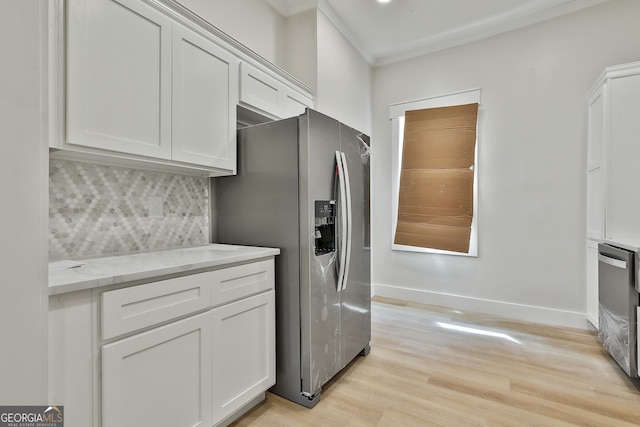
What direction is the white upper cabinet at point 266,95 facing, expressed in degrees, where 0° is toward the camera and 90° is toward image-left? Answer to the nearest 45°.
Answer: approximately 315°

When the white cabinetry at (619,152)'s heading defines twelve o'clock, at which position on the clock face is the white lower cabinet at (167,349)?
The white lower cabinet is roughly at 10 o'clock from the white cabinetry.

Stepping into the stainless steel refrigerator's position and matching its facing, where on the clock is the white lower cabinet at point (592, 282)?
The white lower cabinet is roughly at 10 o'clock from the stainless steel refrigerator.

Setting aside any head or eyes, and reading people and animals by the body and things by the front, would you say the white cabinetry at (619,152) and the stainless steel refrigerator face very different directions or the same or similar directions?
very different directions

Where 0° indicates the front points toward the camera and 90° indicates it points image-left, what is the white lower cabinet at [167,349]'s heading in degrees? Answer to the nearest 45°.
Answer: approximately 315°

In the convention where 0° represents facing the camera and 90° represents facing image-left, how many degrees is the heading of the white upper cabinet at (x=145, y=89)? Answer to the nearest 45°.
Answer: approximately 315°

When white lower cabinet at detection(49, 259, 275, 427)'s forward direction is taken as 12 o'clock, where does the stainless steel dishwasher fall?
The stainless steel dishwasher is roughly at 11 o'clock from the white lower cabinet.

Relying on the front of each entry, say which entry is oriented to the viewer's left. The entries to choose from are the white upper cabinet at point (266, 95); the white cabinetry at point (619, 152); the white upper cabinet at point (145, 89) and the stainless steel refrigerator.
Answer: the white cabinetry

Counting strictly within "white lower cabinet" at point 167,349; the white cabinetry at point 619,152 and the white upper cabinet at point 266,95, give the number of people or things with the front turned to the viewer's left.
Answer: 1

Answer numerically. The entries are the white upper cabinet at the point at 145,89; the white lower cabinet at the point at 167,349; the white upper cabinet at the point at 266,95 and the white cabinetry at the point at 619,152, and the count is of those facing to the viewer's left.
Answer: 1

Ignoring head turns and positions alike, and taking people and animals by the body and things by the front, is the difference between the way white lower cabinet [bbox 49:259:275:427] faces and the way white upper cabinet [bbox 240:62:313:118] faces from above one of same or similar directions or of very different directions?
same or similar directions

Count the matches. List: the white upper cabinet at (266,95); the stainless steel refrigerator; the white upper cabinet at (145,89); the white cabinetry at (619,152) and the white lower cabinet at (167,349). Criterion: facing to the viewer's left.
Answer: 1

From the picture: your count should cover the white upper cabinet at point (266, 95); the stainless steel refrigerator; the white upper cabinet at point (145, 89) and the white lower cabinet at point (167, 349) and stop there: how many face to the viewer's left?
0

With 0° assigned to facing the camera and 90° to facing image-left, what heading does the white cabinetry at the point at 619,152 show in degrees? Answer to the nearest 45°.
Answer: approximately 90°

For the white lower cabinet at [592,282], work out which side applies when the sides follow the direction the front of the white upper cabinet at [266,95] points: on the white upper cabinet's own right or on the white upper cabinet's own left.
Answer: on the white upper cabinet's own left
